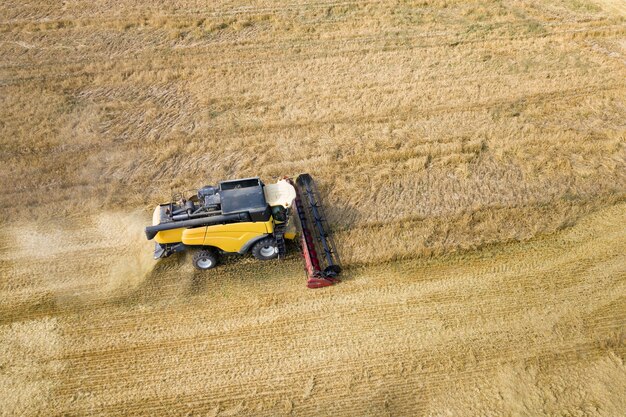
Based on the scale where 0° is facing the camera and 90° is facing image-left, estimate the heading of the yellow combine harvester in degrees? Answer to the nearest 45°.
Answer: approximately 270°
